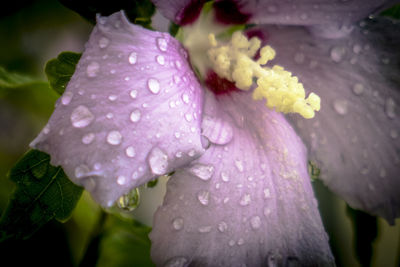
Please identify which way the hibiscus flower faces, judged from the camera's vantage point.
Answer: facing the viewer and to the right of the viewer
